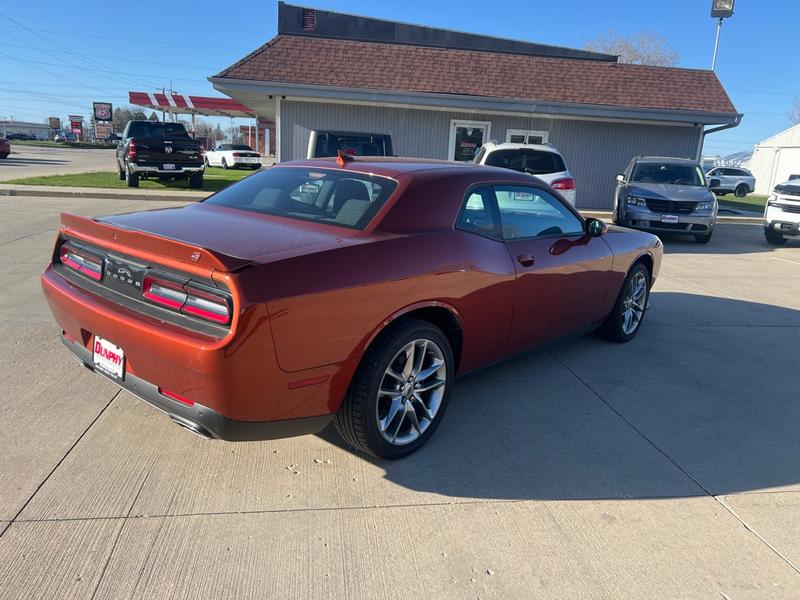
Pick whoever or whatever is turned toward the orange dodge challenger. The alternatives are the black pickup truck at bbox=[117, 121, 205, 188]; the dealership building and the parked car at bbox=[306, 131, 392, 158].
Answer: the dealership building

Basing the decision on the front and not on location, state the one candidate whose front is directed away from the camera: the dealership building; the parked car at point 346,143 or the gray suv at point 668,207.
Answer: the parked car

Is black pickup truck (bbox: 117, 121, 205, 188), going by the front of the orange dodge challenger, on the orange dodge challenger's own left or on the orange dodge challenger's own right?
on the orange dodge challenger's own left

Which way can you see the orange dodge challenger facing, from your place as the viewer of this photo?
facing away from the viewer and to the right of the viewer

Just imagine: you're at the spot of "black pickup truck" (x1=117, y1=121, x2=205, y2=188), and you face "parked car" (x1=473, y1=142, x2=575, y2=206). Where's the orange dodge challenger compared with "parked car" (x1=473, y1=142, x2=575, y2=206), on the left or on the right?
right

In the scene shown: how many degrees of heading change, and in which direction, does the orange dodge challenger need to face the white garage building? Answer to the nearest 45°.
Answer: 0° — it already faces it

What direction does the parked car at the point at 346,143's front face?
away from the camera

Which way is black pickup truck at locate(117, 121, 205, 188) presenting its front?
away from the camera

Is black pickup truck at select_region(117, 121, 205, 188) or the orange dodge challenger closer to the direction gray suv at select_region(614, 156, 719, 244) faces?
the orange dodge challenger

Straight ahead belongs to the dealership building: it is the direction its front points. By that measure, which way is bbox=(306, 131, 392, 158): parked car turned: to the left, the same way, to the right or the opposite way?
the opposite way

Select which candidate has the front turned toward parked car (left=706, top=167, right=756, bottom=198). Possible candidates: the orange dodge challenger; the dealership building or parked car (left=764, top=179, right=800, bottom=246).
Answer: the orange dodge challenger

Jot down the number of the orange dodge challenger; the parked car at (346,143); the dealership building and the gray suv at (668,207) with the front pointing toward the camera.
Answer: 2

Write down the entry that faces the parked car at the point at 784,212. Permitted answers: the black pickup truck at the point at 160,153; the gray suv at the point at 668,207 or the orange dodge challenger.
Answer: the orange dodge challenger

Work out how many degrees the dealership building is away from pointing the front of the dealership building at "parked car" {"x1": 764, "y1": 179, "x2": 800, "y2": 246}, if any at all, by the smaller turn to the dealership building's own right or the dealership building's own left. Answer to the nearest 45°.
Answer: approximately 45° to the dealership building's own left
